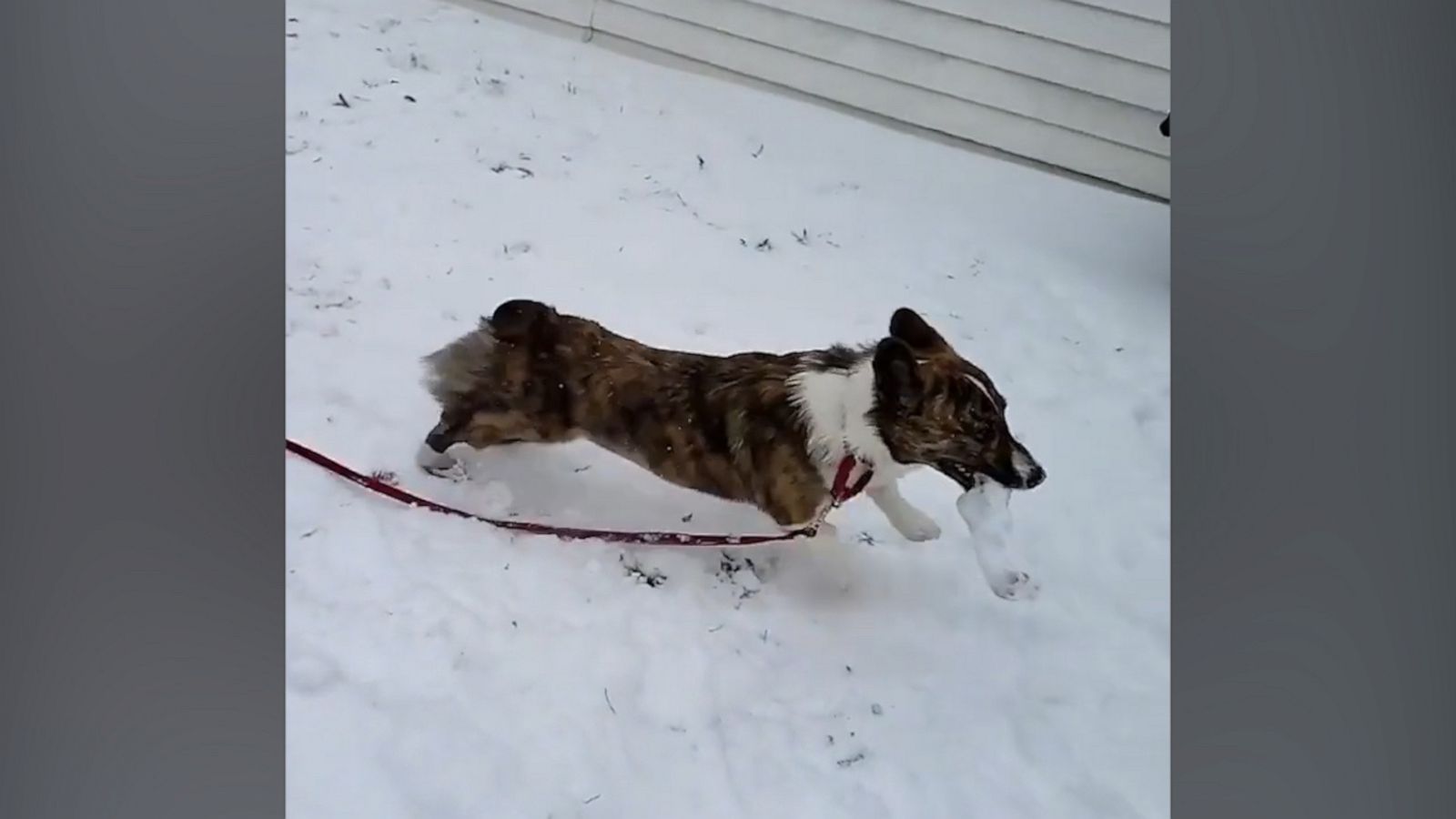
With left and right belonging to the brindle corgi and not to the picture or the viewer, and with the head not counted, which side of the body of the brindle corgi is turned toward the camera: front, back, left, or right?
right
